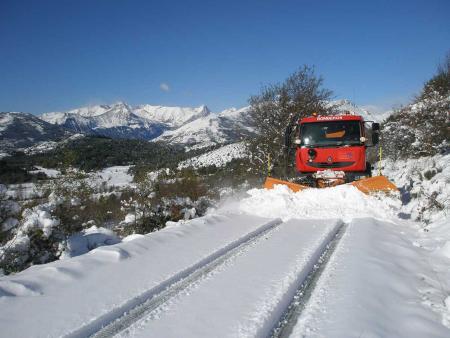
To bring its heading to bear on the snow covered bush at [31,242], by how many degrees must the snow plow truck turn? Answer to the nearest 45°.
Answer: approximately 45° to its right

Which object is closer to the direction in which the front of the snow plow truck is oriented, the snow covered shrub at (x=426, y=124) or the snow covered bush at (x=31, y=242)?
the snow covered bush

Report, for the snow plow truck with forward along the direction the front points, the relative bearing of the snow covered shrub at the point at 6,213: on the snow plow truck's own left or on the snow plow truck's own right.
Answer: on the snow plow truck's own right

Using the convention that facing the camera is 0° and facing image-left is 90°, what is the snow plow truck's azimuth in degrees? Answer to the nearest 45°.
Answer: approximately 0°
